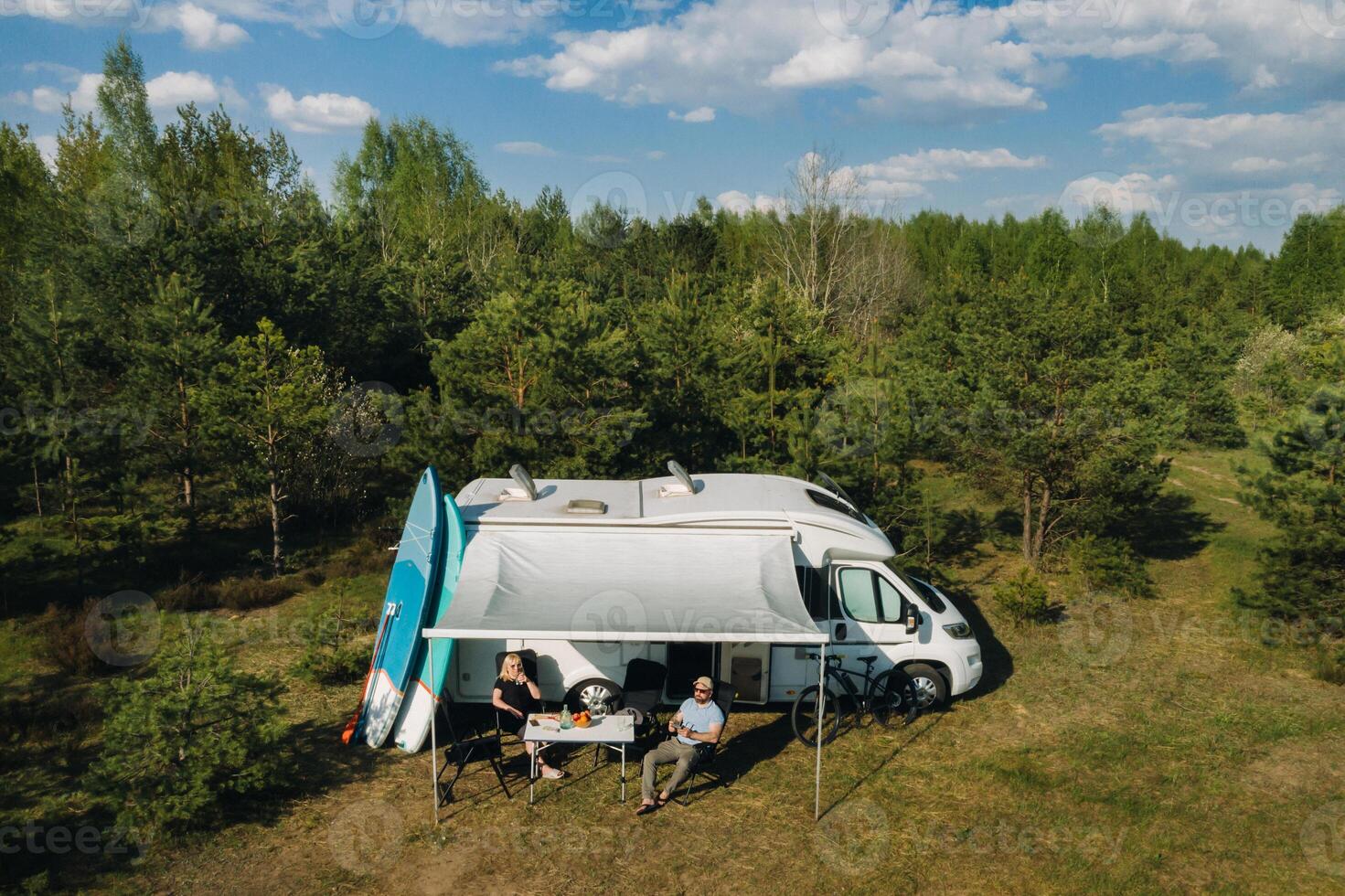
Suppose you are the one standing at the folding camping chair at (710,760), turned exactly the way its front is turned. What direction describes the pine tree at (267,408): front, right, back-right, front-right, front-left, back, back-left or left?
right

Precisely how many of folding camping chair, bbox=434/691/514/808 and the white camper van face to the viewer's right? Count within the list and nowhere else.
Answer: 2

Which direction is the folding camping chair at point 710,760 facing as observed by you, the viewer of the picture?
facing the viewer and to the left of the viewer

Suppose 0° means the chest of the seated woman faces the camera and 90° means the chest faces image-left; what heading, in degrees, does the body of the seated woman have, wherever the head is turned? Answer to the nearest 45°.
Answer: approximately 315°

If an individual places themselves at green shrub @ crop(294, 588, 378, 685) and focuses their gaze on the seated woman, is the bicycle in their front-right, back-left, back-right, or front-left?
front-left

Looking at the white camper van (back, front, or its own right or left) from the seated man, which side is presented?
right

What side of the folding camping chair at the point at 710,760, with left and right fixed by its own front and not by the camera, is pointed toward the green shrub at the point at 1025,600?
back

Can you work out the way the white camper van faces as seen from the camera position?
facing to the right of the viewer

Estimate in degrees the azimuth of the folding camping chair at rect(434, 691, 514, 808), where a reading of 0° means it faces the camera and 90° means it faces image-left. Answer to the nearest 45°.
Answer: approximately 270°

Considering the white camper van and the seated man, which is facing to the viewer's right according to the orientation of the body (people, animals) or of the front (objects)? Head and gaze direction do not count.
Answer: the white camper van

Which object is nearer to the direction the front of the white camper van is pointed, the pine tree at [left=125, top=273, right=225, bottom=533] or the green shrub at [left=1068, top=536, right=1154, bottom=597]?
the green shrub

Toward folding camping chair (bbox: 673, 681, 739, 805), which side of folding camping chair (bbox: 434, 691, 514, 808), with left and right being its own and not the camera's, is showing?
front

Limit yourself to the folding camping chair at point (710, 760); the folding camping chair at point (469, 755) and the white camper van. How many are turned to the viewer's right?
2

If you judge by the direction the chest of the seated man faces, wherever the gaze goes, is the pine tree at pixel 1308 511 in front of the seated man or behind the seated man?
behind
